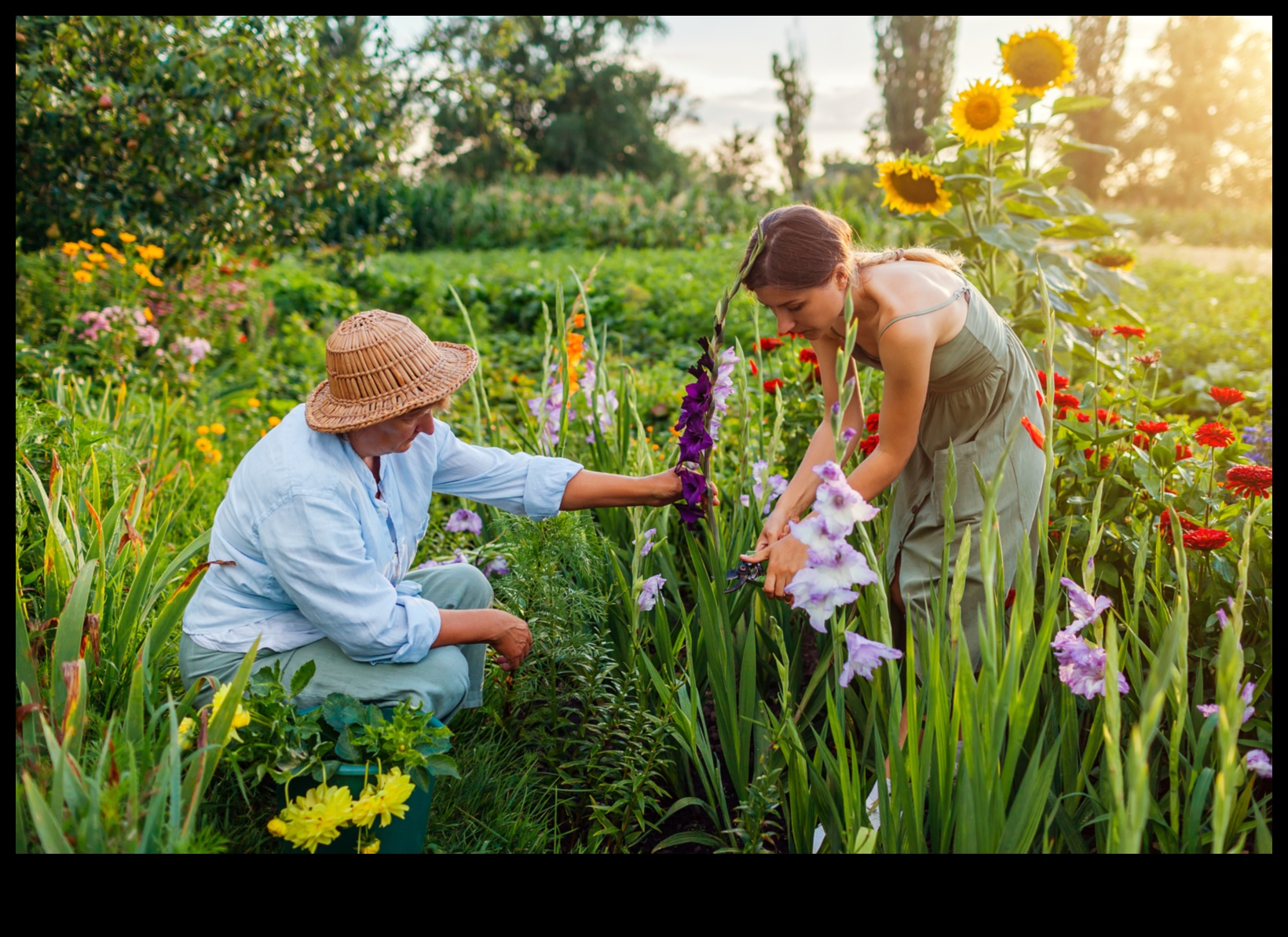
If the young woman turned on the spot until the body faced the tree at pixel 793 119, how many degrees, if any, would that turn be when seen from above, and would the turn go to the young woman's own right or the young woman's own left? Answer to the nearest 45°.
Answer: approximately 90° to the young woman's own right

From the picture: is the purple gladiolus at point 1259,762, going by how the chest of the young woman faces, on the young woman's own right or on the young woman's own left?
on the young woman's own left

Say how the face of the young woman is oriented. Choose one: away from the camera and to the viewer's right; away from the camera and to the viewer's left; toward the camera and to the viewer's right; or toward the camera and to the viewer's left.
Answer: toward the camera and to the viewer's left

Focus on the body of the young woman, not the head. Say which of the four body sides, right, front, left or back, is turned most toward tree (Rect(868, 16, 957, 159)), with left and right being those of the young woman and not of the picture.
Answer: right

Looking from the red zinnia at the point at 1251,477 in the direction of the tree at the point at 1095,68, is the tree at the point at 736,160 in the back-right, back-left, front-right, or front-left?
front-left

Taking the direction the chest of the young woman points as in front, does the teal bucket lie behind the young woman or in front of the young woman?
in front

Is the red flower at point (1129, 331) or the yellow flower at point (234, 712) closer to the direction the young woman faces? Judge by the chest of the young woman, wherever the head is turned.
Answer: the yellow flower

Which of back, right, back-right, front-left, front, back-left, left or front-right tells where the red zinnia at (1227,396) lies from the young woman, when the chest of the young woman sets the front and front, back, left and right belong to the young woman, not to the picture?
back-right

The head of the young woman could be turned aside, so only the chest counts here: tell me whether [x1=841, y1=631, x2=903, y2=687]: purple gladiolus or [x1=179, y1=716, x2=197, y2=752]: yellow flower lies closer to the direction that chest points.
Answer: the yellow flower

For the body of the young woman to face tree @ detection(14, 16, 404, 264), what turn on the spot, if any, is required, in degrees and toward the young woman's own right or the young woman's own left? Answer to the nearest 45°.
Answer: approximately 45° to the young woman's own right

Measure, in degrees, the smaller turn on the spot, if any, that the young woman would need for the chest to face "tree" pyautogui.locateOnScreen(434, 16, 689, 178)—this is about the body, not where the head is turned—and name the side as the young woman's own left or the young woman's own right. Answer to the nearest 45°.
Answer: approximately 90° to the young woman's own right

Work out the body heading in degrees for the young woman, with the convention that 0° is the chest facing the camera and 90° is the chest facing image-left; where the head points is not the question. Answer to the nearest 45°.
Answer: approximately 90°

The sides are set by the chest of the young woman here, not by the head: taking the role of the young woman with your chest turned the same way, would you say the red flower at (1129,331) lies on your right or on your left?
on your right
